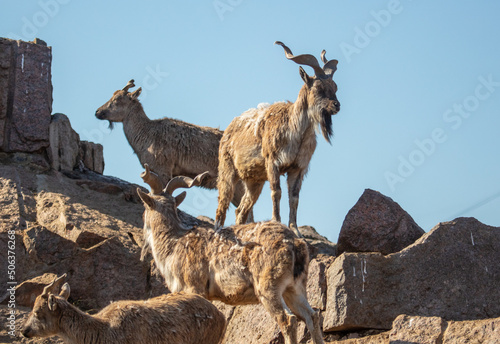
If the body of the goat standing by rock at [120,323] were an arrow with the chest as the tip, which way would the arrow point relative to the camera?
to the viewer's left

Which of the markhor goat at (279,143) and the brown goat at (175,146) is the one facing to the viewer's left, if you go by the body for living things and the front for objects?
the brown goat

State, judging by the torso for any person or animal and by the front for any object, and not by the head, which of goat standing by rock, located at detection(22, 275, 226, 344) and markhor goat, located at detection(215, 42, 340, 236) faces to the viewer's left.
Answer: the goat standing by rock

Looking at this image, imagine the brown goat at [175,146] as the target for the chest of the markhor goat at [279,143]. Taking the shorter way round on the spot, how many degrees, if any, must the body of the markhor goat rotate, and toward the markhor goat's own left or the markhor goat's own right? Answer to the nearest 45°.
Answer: approximately 180°

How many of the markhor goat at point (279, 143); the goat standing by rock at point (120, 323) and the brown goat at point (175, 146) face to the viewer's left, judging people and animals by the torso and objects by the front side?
2

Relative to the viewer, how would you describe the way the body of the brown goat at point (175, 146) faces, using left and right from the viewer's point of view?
facing to the left of the viewer

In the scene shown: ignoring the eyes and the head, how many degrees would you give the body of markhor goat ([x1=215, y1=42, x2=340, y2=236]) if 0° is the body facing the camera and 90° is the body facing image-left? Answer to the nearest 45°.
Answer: approximately 315°

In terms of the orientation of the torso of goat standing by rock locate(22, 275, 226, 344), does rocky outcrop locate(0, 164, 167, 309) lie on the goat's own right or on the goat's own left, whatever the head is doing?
on the goat's own right

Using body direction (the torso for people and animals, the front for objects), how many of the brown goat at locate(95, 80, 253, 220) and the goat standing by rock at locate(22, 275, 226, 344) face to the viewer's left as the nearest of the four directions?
2

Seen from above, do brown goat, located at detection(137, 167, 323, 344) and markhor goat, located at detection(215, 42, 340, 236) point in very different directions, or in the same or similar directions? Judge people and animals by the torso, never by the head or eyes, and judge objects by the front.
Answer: very different directions
